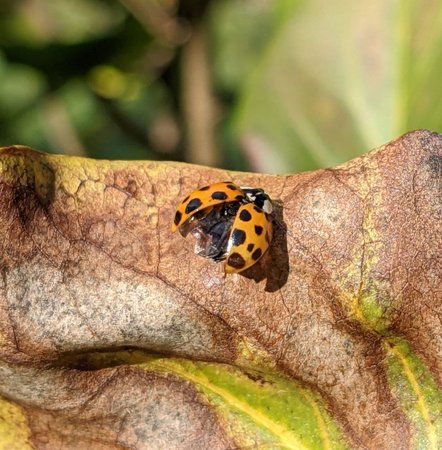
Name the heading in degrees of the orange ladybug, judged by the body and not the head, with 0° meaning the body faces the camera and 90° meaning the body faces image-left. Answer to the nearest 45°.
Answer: approximately 225°

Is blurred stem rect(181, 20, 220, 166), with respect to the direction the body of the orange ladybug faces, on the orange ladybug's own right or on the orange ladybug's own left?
on the orange ladybug's own left

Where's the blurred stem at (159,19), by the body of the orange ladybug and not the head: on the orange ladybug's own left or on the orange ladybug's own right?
on the orange ladybug's own left
